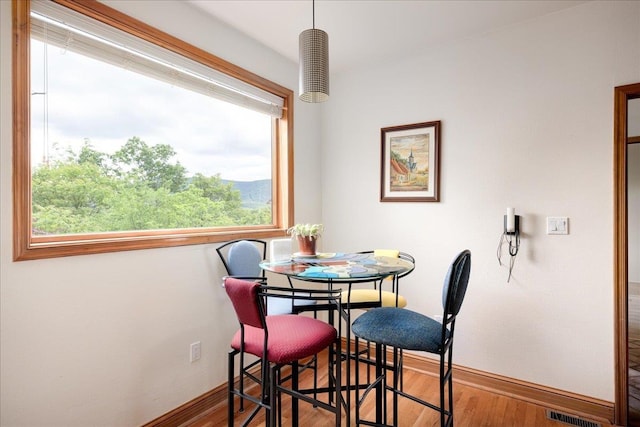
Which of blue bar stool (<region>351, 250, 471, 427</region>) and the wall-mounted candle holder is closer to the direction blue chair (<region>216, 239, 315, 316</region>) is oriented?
the blue bar stool

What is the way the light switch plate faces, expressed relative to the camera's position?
facing the viewer

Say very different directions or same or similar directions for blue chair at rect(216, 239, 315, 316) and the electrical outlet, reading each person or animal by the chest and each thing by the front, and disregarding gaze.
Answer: same or similar directions

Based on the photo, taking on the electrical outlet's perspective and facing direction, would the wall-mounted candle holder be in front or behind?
in front

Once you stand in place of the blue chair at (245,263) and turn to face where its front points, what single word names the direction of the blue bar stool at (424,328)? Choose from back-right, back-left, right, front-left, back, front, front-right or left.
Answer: front

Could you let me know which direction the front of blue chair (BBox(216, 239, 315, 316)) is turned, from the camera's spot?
facing the viewer and to the right of the viewer

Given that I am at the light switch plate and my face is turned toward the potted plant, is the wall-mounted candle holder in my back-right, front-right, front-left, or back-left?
front-right

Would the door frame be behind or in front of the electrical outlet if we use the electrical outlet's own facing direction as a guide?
in front

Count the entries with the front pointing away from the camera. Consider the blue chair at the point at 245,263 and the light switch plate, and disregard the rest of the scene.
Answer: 0

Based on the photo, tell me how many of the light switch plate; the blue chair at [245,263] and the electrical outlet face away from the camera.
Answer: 0

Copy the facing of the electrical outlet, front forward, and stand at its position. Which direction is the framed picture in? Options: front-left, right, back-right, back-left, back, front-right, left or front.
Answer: front-left

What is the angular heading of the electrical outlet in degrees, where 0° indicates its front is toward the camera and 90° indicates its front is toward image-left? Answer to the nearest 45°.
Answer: approximately 315°
